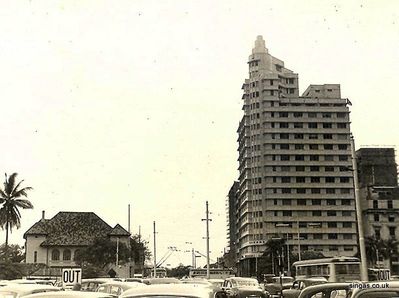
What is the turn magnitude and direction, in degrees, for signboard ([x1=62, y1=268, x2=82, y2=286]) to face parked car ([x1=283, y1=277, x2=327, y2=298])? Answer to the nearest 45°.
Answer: approximately 135° to its left

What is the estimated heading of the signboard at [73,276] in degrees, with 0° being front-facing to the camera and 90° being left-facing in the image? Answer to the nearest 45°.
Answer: approximately 0°
